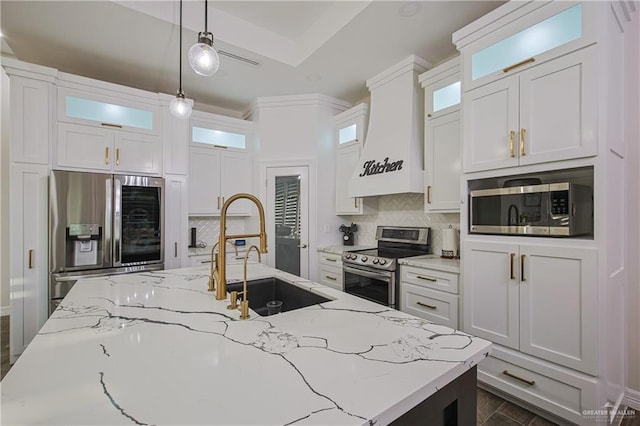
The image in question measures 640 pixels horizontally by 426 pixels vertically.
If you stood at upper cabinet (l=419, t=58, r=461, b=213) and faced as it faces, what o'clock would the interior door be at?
The interior door is roughly at 2 o'clock from the upper cabinet.

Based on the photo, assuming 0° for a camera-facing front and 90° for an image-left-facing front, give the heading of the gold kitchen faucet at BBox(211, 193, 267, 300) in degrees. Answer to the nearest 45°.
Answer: approximately 270°

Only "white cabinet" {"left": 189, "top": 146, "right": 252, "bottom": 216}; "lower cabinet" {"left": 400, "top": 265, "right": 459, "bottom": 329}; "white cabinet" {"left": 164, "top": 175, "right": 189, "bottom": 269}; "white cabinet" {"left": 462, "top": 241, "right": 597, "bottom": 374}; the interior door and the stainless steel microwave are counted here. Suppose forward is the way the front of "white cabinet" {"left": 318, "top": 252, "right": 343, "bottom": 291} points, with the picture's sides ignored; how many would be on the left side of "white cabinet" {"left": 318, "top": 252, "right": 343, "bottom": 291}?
3

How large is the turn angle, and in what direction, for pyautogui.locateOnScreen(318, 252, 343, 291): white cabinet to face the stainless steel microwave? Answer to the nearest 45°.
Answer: approximately 90° to its left

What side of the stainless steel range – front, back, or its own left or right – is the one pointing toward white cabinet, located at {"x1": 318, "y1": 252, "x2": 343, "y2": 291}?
right

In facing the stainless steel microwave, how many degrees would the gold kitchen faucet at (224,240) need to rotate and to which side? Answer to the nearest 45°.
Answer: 0° — it already faces it

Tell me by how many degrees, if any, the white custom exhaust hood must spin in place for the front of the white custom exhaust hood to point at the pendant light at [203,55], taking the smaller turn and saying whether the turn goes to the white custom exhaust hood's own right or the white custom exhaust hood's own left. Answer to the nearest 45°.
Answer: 0° — it already faces it

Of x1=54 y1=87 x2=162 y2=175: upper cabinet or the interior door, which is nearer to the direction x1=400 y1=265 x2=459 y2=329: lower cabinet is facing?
the upper cabinet

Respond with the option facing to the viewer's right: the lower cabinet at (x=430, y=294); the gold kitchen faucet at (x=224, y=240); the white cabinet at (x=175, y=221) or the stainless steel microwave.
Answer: the gold kitchen faucet

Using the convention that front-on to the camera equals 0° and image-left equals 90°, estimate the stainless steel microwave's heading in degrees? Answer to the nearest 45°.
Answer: approximately 45°
